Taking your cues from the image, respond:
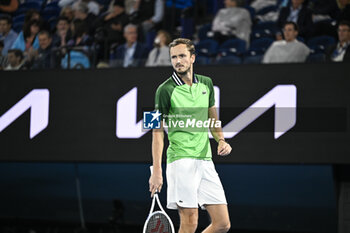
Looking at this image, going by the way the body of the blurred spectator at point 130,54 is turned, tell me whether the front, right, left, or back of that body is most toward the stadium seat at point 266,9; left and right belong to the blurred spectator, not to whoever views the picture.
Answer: left

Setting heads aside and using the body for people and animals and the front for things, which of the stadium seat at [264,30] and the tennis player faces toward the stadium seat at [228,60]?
the stadium seat at [264,30]

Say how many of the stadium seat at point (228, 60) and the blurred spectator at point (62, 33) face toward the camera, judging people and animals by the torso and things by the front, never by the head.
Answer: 2

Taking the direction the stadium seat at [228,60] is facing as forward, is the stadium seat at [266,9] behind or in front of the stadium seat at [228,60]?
behind

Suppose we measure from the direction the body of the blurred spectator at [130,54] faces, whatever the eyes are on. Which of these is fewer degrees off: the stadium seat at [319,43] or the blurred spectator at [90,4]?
the stadium seat

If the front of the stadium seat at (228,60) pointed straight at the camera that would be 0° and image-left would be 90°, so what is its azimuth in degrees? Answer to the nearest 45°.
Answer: approximately 0°

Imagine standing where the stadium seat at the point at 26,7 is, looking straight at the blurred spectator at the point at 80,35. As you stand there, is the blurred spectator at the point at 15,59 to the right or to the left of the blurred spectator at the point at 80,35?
right

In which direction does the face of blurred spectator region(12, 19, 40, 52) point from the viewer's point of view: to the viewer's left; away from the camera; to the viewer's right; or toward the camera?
toward the camera

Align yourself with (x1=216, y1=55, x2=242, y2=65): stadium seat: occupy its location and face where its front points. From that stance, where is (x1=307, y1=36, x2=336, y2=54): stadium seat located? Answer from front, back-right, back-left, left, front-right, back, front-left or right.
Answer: left

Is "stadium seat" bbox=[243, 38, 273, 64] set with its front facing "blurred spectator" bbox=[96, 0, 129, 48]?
no

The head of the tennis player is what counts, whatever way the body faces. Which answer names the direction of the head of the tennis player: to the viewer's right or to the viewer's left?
to the viewer's left

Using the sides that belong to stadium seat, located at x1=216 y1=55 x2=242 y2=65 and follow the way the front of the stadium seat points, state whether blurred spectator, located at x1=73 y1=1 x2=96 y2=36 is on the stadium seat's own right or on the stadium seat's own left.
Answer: on the stadium seat's own right

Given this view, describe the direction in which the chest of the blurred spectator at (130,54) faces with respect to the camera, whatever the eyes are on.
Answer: toward the camera

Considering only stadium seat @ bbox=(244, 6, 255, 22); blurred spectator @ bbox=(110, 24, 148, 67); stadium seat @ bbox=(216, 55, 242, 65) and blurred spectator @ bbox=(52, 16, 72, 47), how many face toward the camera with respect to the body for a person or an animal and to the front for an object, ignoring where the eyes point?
4

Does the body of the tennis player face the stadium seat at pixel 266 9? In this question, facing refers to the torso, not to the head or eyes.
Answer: no

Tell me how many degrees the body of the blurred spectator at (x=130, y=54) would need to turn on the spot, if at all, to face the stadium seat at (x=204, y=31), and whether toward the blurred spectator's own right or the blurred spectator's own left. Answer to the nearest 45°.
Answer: approximately 90° to the blurred spectator's own left

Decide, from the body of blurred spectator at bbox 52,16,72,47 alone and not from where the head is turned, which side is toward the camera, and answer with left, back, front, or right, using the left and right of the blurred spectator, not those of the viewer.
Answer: front

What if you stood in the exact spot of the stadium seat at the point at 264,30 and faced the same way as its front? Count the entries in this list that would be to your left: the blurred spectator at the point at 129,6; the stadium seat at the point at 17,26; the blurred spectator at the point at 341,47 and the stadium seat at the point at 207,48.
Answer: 1
